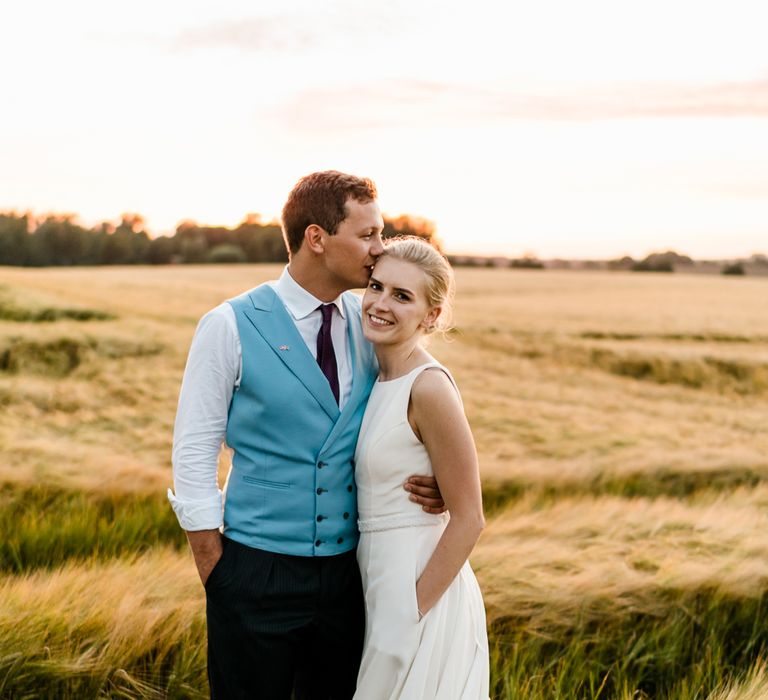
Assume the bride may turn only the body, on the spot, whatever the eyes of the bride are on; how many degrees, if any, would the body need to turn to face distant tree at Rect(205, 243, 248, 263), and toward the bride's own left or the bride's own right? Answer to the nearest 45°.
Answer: approximately 135° to the bride's own right

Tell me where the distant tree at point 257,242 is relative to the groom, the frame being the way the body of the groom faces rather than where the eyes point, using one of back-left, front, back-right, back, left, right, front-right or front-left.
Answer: back-left

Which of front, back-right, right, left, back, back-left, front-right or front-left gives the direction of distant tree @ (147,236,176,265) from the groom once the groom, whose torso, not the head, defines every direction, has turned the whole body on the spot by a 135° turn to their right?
right

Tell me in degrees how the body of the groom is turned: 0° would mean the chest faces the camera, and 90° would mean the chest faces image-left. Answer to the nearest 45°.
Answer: approximately 315°

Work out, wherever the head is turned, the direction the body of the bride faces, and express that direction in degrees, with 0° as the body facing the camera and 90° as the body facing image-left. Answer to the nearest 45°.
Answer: approximately 45°

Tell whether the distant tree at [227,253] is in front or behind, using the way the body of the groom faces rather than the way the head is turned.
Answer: behind

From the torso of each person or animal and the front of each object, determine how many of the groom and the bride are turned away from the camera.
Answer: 0
